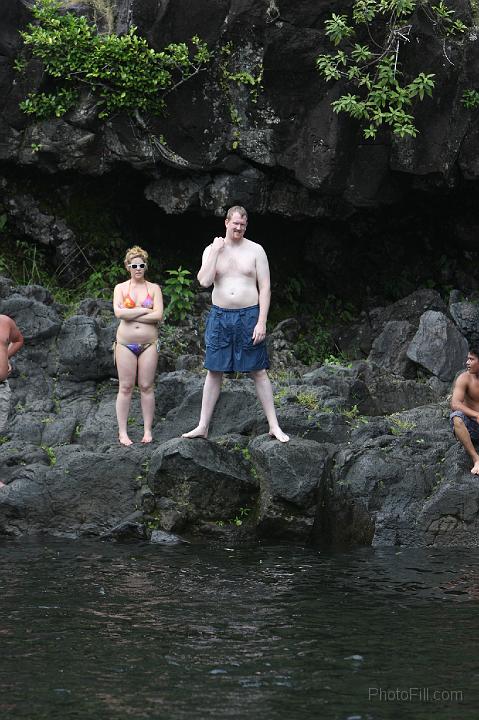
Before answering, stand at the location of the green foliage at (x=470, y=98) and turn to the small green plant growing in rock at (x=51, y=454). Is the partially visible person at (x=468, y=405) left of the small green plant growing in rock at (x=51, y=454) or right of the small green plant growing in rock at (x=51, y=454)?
left

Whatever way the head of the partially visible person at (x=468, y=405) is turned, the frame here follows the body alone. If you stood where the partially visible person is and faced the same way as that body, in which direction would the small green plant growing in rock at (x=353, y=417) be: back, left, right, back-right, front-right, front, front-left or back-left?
back-right

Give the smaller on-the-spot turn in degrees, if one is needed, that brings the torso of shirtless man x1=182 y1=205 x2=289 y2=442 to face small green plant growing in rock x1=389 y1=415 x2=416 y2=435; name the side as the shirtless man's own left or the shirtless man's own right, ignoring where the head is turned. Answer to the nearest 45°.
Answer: approximately 135° to the shirtless man's own left

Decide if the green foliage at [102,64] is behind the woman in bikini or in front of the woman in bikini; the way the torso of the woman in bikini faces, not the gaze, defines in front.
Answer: behind

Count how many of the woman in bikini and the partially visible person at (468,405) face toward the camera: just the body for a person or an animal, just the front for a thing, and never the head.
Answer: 2

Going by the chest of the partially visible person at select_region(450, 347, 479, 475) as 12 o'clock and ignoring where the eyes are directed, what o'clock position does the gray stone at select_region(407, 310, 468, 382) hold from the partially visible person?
The gray stone is roughly at 6 o'clock from the partially visible person.
